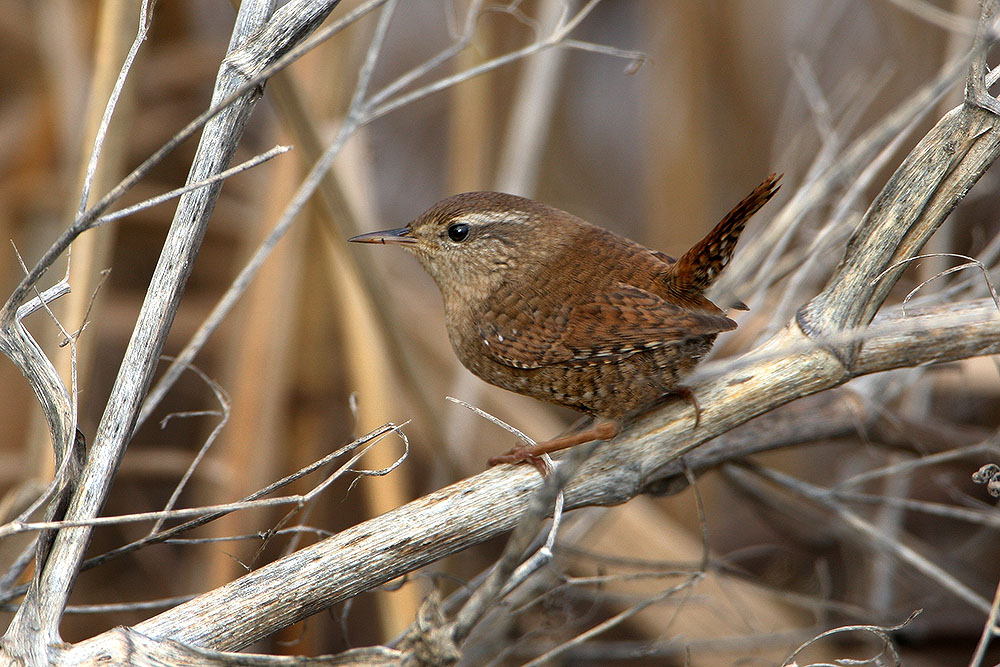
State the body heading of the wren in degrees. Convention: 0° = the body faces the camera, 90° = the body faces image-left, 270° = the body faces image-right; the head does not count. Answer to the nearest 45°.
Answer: approximately 90°
